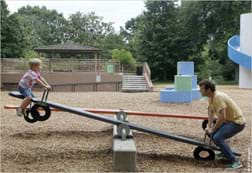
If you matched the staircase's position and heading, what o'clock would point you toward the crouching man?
The crouching man is roughly at 12 o'clock from the staircase.

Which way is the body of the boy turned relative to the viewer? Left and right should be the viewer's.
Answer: facing to the right of the viewer

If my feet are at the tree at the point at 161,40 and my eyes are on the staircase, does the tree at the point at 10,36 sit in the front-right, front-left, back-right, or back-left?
front-right

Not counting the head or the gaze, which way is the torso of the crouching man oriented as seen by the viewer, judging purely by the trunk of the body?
to the viewer's left

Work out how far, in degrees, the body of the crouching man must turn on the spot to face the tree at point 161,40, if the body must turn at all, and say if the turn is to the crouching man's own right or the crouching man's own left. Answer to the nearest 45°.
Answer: approximately 90° to the crouching man's own right

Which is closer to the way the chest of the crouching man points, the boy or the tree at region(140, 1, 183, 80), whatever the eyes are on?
the boy

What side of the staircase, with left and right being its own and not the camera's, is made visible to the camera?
front

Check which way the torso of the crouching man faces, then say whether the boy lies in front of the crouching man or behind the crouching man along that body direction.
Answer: in front

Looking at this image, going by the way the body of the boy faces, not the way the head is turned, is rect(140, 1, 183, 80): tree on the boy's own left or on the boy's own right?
on the boy's own left

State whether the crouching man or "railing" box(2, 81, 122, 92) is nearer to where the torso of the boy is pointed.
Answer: the crouching man

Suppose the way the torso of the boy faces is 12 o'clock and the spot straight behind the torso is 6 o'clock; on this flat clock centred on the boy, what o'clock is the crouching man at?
The crouching man is roughly at 1 o'clock from the boy.

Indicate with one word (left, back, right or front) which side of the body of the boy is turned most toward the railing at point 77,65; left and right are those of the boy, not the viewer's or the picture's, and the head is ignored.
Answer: left

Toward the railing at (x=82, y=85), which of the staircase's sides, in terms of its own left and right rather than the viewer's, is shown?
right

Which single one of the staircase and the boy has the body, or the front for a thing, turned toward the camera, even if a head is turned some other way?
the staircase

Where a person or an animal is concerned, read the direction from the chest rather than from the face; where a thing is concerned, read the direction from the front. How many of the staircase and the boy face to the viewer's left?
0

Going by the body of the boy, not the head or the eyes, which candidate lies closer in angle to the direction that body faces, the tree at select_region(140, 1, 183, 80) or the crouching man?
the crouching man

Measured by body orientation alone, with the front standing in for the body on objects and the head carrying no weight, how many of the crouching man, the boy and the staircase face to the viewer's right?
1

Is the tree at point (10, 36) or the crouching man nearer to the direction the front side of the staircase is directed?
the crouching man
